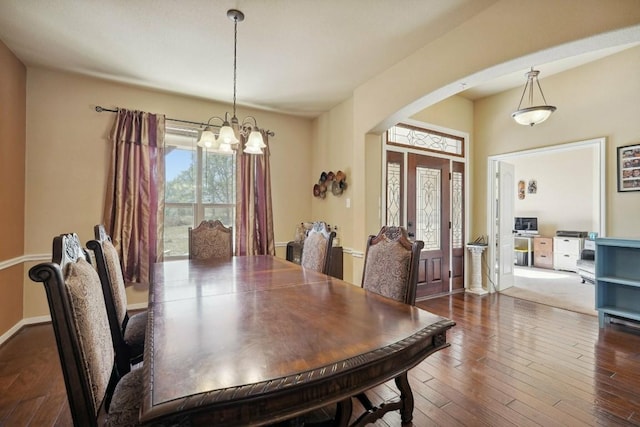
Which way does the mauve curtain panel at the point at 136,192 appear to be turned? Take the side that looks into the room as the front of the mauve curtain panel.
toward the camera

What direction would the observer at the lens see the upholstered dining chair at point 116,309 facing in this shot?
facing to the right of the viewer

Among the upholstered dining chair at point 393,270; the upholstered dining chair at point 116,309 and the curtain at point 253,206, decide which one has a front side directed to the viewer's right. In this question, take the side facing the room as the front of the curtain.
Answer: the upholstered dining chair at point 116,309

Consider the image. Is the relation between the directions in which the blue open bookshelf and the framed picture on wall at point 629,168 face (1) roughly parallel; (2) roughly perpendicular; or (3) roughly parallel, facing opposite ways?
roughly parallel

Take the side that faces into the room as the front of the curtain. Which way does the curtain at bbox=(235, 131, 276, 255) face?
toward the camera

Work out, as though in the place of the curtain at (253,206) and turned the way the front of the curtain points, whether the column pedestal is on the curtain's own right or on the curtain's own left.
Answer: on the curtain's own left

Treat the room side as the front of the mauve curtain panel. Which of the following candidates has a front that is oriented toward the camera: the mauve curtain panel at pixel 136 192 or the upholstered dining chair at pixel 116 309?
the mauve curtain panel

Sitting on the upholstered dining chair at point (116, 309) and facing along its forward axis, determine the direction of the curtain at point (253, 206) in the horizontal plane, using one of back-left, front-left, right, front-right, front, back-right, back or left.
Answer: front-left

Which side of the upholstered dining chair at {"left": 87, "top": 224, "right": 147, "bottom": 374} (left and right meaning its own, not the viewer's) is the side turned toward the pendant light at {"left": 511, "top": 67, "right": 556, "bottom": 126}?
front

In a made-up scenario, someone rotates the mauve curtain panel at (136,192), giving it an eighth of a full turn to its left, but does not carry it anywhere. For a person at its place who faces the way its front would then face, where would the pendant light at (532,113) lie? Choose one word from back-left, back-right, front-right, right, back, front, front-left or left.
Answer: front

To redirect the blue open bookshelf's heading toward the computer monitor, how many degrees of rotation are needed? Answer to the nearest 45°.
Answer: approximately 135° to its right

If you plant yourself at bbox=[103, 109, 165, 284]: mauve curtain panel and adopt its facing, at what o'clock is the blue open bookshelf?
The blue open bookshelf is roughly at 10 o'clock from the mauve curtain panel.

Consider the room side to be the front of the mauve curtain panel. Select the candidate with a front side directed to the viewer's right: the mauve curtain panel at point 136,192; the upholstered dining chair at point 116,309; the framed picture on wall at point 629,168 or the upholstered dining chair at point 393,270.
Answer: the upholstered dining chair at point 116,309

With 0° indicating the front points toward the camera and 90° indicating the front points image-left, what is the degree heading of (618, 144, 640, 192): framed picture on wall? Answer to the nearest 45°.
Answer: approximately 45°

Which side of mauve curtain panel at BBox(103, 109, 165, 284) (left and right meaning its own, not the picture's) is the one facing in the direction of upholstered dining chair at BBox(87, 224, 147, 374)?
front

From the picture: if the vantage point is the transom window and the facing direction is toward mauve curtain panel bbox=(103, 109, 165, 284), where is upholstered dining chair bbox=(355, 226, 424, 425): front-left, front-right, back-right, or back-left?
front-left

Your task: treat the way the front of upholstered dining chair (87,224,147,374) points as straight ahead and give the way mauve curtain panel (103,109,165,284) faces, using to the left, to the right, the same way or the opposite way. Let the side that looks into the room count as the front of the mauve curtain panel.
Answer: to the right

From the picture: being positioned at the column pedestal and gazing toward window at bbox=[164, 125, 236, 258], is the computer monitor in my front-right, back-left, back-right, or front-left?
back-right
